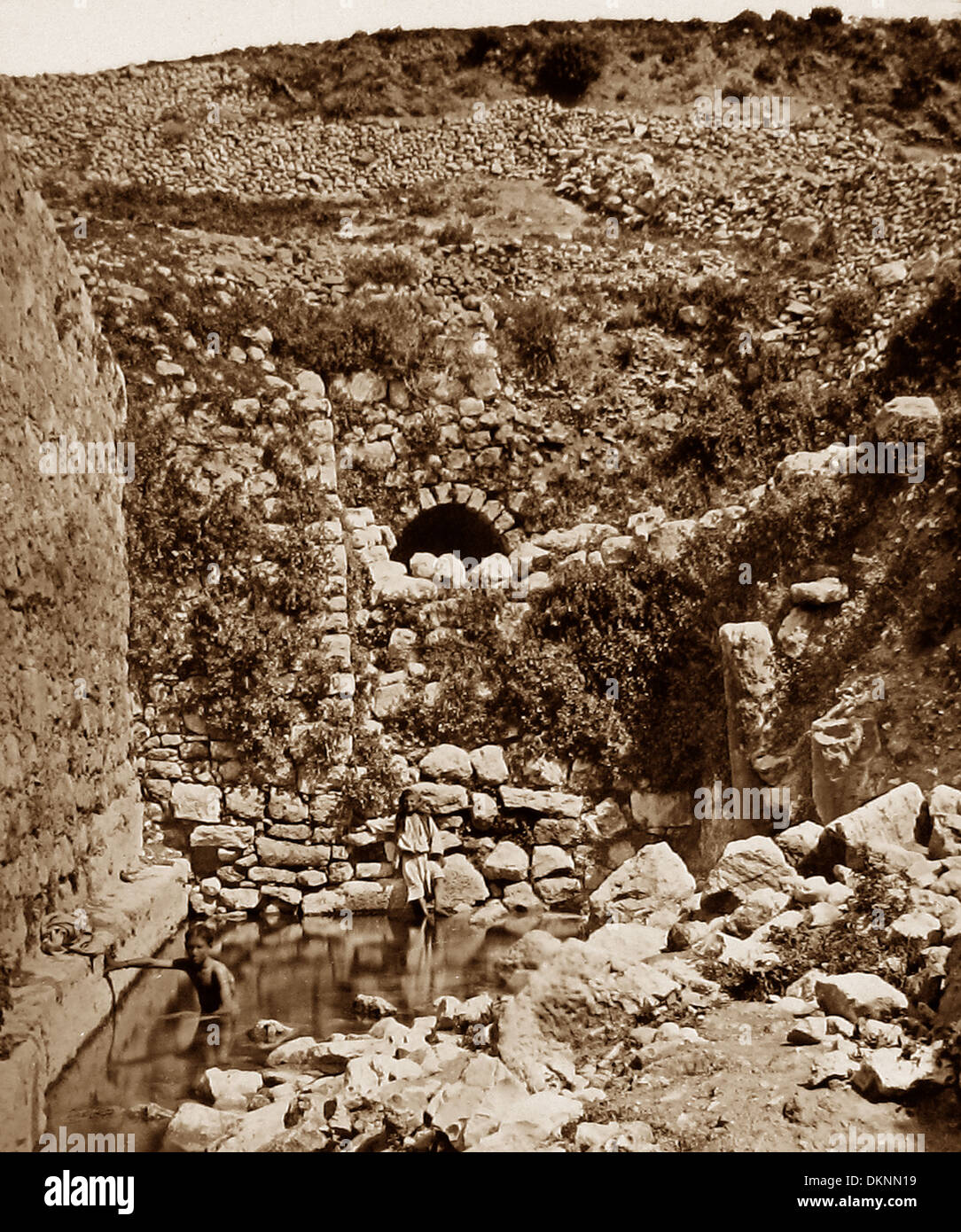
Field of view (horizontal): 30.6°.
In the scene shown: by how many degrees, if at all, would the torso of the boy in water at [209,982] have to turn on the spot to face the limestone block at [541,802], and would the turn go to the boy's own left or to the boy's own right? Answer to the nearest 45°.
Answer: approximately 180°

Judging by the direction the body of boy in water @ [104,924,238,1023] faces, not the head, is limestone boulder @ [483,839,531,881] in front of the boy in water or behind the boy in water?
behind

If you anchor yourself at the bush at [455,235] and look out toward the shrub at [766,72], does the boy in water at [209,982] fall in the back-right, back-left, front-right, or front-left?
back-right

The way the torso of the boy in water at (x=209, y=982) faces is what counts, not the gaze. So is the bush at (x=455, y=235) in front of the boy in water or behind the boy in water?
behind

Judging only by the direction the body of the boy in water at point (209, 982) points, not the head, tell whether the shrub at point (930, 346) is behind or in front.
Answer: behind

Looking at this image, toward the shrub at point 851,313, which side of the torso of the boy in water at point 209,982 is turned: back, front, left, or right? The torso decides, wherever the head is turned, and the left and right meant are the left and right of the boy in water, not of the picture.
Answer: back

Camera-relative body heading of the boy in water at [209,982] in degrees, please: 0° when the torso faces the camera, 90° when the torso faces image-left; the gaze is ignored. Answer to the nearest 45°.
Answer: approximately 45°

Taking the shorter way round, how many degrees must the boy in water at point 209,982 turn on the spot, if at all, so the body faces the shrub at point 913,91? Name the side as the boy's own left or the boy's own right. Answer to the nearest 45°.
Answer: approximately 180°

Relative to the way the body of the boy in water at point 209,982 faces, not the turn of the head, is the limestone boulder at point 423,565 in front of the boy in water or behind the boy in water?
behind

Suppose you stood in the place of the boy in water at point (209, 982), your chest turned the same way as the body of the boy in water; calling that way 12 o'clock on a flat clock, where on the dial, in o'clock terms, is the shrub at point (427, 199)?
The shrub is roughly at 5 o'clock from the boy in water.

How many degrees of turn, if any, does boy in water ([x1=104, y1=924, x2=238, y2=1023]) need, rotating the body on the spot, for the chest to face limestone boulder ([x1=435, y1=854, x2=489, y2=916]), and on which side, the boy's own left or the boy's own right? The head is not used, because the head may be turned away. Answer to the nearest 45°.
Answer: approximately 180°

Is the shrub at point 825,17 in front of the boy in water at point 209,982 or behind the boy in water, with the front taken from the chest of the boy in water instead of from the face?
behind

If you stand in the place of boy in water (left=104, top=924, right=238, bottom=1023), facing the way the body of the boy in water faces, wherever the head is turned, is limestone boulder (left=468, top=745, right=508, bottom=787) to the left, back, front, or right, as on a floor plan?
back
